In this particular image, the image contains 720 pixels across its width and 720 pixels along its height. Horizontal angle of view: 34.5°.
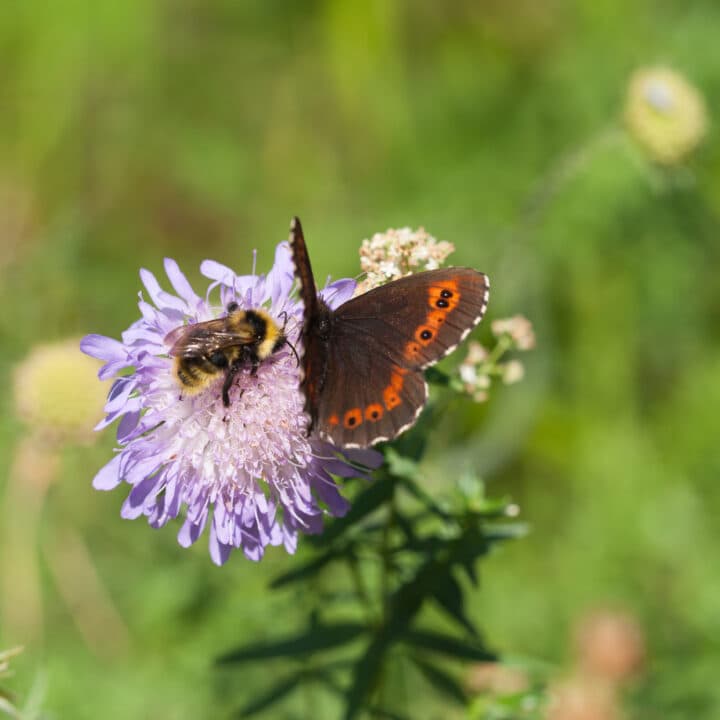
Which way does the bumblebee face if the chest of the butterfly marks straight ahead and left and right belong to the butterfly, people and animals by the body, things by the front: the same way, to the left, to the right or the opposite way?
to the right

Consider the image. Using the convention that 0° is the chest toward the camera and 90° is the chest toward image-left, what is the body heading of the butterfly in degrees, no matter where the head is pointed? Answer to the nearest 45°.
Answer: approximately 180°

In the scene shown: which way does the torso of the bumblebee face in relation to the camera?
to the viewer's right

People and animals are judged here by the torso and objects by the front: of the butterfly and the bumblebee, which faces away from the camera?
the butterfly

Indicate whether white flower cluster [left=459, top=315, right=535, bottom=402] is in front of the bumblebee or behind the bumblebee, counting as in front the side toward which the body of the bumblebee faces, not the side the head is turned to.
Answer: in front

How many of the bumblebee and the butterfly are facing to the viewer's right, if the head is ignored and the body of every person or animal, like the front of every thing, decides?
1

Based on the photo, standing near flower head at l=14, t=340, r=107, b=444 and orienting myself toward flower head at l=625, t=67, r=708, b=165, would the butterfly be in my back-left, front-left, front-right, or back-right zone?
front-right
